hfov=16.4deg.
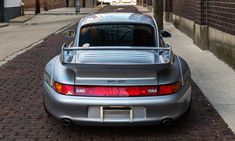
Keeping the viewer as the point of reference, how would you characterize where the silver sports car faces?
facing away from the viewer
